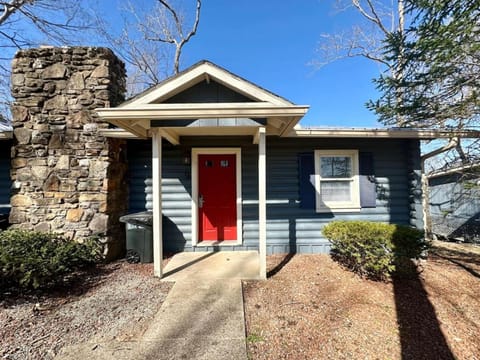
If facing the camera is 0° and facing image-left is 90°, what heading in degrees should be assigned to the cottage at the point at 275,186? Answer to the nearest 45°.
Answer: approximately 0°

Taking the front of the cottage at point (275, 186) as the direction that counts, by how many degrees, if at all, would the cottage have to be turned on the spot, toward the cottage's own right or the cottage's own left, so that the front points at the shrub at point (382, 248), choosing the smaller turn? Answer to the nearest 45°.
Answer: approximately 45° to the cottage's own left

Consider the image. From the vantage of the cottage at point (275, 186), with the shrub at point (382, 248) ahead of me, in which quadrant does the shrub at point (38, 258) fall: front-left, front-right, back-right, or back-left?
back-right

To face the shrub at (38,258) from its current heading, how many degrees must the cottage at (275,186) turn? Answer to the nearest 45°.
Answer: approximately 45° to its right
